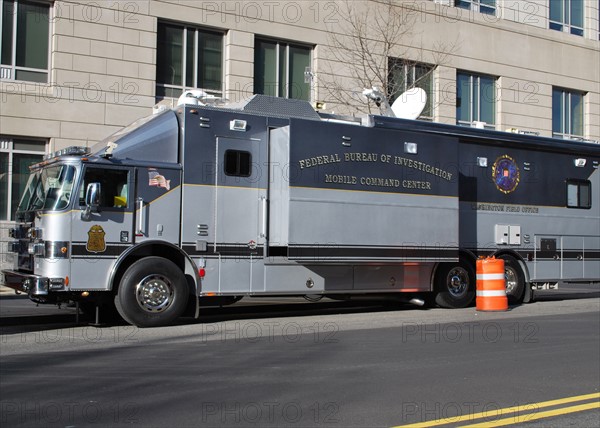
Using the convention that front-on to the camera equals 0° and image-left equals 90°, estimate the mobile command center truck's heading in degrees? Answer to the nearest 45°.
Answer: approximately 45°
